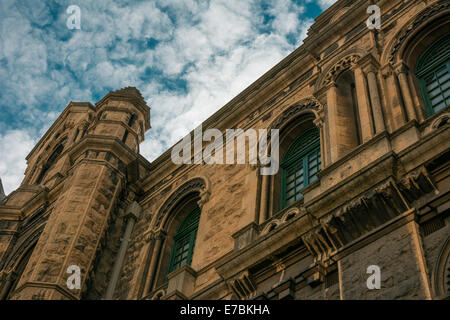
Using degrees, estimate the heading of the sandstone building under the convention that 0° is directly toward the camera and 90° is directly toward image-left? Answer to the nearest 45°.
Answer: approximately 45°
